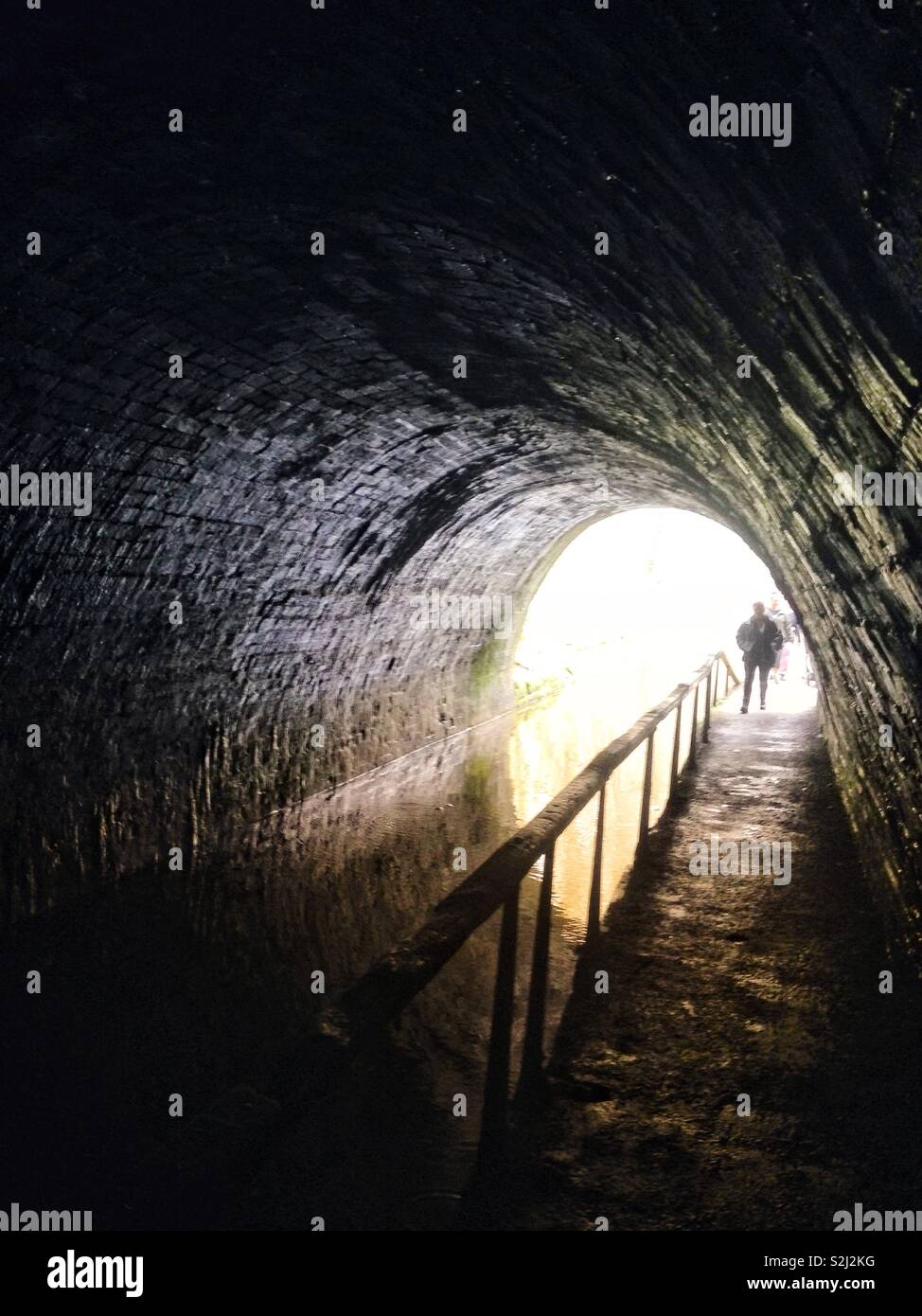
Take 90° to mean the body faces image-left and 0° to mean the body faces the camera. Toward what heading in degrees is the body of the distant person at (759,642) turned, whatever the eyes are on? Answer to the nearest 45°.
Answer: approximately 0°

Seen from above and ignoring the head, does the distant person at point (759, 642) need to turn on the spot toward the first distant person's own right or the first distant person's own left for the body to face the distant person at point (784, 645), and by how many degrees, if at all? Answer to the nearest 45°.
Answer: approximately 180°
